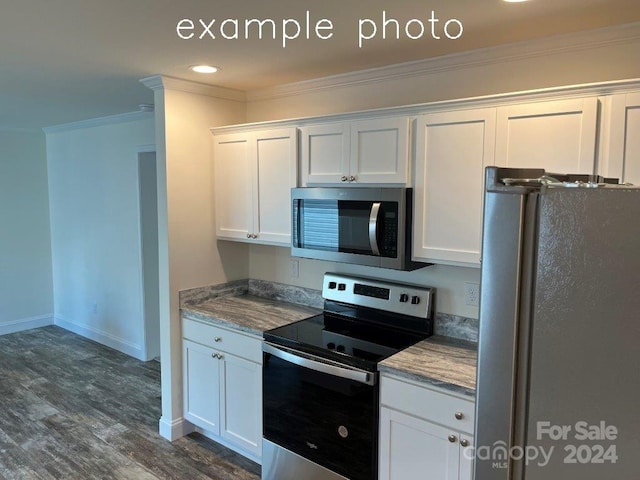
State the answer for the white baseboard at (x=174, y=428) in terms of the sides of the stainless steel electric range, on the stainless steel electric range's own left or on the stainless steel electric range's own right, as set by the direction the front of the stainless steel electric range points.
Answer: on the stainless steel electric range's own right

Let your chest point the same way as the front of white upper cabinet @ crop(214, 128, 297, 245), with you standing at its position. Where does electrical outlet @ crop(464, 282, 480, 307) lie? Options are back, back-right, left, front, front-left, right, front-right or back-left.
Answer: left

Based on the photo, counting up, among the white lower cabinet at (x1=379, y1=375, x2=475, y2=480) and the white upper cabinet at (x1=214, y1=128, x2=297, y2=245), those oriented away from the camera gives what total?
0

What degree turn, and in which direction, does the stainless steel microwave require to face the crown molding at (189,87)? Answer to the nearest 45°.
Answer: approximately 90° to its right

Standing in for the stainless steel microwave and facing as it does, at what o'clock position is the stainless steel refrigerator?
The stainless steel refrigerator is roughly at 10 o'clock from the stainless steel microwave.

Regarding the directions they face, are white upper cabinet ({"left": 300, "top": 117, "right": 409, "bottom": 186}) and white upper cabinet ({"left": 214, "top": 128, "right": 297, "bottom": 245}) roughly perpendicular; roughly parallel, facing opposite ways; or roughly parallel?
roughly parallel

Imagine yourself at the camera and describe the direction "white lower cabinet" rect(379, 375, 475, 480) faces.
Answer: facing the viewer and to the left of the viewer
